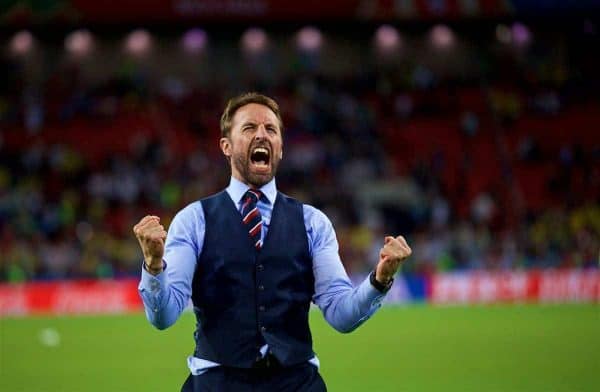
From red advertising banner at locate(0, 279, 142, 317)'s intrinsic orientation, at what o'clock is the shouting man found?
The shouting man is roughly at 12 o'clock from the red advertising banner.

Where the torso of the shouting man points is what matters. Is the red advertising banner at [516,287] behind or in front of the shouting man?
behind

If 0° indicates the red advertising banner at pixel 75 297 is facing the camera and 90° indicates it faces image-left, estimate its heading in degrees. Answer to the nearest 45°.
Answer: approximately 0°

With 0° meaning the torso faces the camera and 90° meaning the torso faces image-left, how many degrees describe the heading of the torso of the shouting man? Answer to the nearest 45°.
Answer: approximately 0°

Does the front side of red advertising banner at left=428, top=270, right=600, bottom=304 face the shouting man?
yes
